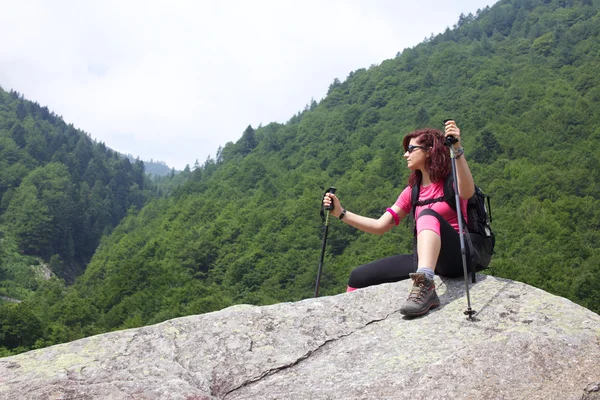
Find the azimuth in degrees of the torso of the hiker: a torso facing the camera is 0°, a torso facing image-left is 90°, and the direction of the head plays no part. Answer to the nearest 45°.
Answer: approximately 45°
